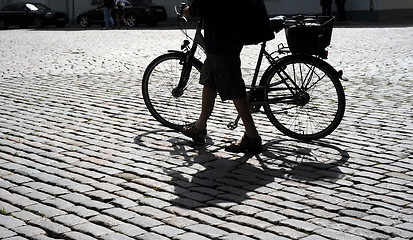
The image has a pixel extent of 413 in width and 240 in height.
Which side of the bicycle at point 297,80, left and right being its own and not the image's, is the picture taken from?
left

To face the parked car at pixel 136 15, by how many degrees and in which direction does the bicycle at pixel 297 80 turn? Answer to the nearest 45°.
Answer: approximately 90° to its right

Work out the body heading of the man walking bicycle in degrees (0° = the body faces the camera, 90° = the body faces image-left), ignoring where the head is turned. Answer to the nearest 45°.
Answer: approximately 90°

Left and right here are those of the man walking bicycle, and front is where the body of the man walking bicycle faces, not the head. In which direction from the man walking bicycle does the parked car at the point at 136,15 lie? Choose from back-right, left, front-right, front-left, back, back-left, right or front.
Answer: right

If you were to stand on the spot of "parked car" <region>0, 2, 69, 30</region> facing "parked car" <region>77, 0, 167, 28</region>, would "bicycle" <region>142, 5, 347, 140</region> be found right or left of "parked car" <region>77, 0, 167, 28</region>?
right
